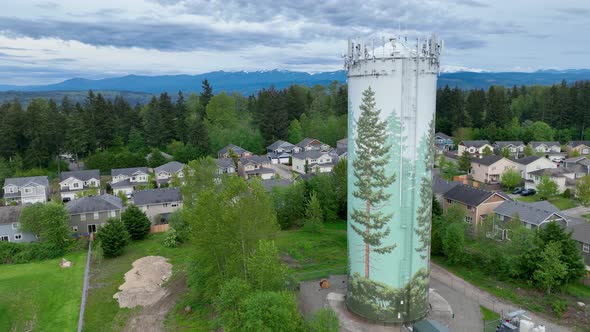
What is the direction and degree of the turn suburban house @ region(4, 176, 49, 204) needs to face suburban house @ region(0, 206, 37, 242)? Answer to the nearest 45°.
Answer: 0° — it already faces it

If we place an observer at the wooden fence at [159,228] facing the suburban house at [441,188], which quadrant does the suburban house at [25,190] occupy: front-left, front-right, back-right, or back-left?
back-left

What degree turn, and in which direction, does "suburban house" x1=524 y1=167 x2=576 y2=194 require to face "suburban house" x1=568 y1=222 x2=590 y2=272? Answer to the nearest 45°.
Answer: approximately 45° to its left

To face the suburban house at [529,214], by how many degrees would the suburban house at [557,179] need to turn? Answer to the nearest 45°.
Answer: approximately 45° to its left

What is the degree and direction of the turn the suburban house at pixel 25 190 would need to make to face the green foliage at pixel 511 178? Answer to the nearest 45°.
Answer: approximately 45° to its left

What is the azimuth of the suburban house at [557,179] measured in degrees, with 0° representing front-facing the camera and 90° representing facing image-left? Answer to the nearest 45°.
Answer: approximately 45°
